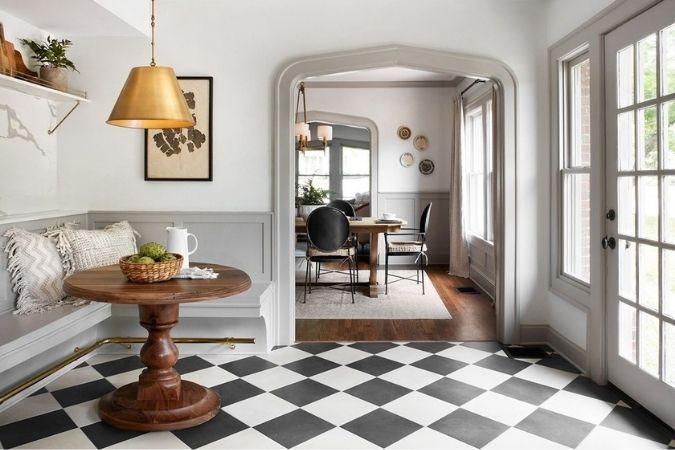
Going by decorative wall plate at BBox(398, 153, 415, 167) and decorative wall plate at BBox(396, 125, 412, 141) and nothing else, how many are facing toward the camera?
2

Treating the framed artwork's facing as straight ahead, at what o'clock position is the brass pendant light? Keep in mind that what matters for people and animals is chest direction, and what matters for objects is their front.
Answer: The brass pendant light is roughly at 12 o'clock from the framed artwork.

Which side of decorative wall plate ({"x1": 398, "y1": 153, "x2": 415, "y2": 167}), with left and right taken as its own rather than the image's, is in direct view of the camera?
front

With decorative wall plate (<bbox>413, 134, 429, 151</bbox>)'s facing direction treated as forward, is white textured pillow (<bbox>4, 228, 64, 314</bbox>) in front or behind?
in front

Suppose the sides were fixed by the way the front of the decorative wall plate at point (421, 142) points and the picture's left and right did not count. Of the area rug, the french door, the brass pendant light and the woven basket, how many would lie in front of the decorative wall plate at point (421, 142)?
4

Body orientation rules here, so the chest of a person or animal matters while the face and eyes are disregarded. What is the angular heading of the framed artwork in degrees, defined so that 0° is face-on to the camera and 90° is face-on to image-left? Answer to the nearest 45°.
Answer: approximately 0°

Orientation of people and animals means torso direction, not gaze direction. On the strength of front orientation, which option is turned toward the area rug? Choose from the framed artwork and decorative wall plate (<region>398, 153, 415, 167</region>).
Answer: the decorative wall plate

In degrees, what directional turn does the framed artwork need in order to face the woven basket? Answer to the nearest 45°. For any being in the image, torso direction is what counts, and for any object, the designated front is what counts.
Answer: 0° — it already faces it

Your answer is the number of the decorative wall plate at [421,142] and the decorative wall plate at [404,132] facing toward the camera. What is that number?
2

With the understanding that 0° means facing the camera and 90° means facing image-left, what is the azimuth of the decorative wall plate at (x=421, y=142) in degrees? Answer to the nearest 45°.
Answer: approximately 0°

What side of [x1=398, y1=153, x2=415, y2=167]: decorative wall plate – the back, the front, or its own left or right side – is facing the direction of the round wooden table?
front

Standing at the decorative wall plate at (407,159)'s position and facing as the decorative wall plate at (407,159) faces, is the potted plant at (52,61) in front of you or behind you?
in front
